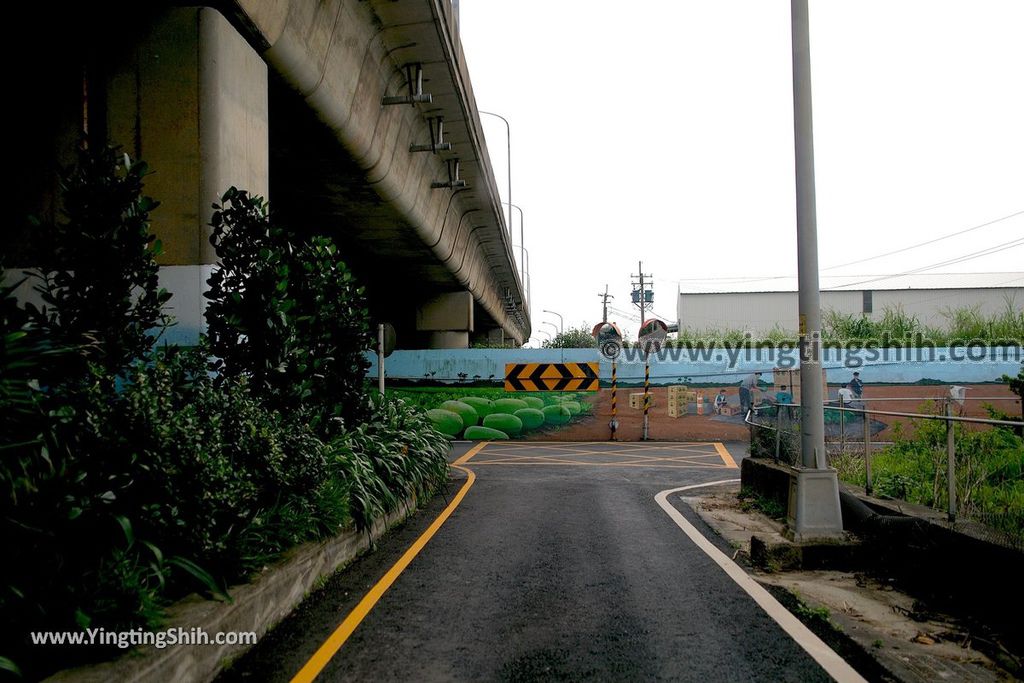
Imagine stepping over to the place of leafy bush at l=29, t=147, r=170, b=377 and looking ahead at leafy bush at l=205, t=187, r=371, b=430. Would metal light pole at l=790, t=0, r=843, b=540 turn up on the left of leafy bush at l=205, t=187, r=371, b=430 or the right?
right

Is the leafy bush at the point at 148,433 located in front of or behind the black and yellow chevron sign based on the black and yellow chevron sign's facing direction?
in front

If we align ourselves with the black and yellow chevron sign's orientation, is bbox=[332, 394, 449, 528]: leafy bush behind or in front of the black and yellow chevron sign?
in front

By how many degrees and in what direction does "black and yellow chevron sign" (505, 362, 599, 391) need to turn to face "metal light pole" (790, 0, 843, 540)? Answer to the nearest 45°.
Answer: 0° — it already faces it

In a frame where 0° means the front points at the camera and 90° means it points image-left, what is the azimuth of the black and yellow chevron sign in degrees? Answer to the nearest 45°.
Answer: approximately 0°

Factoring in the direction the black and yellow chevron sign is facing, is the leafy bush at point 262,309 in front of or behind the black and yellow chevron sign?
in front

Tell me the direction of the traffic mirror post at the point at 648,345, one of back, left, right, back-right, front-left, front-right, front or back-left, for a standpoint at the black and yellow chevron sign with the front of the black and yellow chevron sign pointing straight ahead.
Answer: left

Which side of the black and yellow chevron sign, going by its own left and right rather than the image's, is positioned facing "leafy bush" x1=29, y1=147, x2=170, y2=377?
front
